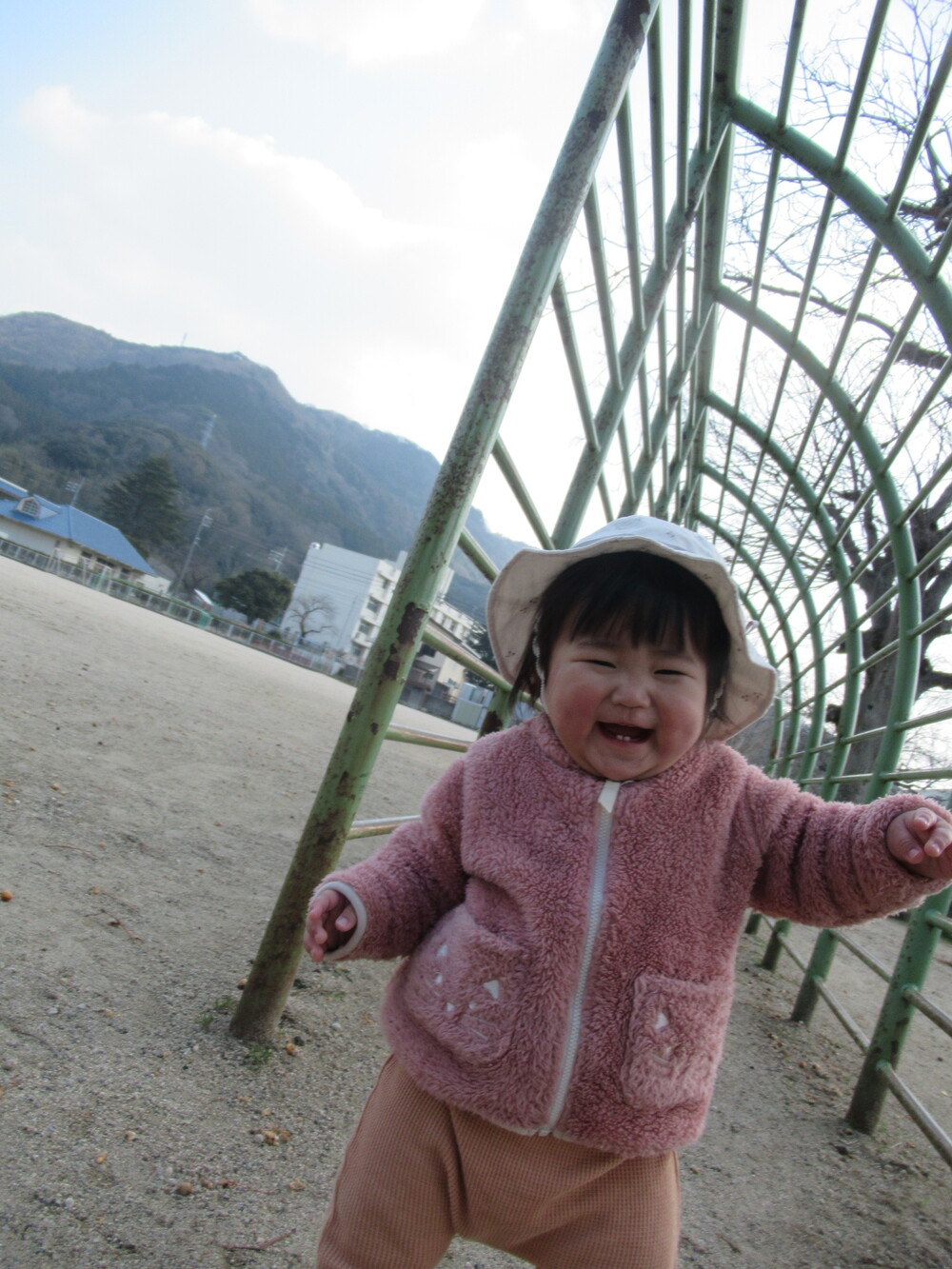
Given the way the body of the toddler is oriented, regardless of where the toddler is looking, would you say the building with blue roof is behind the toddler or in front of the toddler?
behind

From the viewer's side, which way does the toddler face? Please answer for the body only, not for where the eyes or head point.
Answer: toward the camera

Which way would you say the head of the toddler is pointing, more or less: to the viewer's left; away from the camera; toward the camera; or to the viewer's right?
toward the camera
